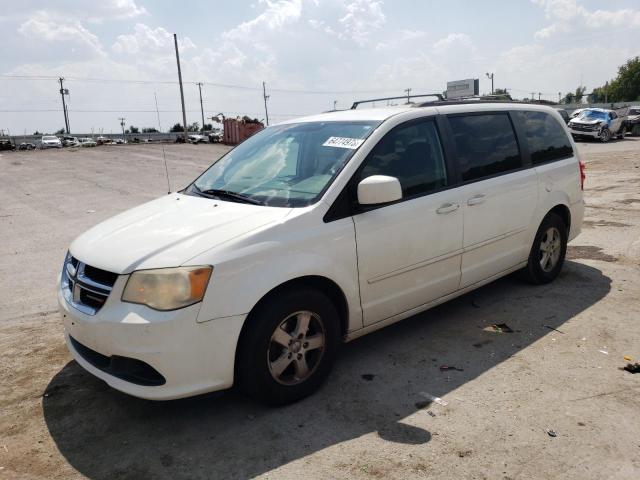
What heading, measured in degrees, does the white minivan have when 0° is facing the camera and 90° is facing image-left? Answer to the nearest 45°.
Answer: approximately 45°

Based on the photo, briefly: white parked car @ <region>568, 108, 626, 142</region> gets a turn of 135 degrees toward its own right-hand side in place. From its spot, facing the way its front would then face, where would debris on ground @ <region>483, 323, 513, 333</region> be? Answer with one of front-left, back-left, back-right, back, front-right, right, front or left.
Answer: back

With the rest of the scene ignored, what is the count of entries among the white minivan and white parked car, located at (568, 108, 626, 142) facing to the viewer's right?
0

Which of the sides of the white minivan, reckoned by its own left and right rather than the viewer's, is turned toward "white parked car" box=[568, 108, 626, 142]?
back

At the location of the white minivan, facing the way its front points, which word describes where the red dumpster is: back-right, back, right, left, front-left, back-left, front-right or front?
back-right

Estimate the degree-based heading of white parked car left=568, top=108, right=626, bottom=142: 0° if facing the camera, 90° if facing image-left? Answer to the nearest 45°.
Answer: approximately 45°

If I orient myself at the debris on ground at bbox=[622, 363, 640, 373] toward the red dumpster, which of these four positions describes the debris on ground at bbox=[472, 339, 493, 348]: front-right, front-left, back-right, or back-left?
front-left

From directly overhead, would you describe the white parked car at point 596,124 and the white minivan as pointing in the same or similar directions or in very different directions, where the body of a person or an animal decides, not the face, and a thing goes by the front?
same or similar directions

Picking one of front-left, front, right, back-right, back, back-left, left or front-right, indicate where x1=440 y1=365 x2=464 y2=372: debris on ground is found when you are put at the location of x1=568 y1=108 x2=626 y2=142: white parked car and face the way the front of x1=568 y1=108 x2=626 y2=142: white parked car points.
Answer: front-left

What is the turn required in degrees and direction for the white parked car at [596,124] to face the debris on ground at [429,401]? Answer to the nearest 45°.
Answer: approximately 45° to its left
